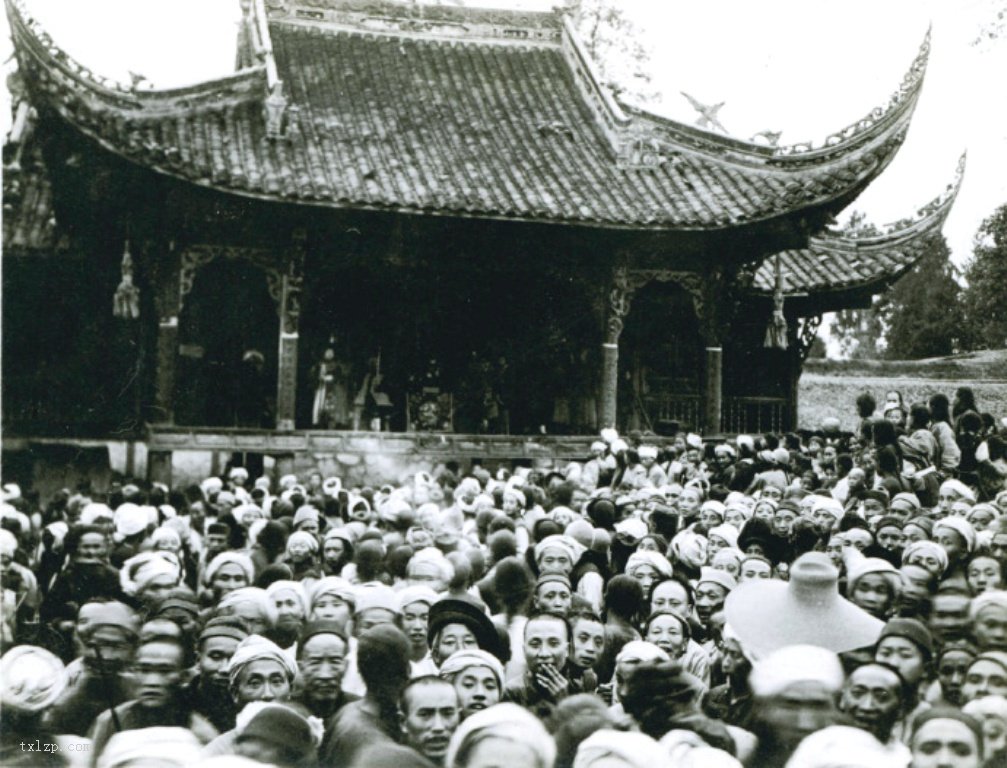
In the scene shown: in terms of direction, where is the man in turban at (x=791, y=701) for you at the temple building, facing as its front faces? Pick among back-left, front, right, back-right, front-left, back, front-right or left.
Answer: front

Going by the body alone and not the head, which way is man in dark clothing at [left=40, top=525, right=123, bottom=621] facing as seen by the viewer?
toward the camera

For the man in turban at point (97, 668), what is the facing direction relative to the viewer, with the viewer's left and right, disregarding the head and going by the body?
facing the viewer and to the right of the viewer

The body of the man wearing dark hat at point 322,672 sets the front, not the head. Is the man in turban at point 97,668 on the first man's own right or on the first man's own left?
on the first man's own right

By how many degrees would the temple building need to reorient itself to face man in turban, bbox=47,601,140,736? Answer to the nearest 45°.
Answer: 0° — it already faces them

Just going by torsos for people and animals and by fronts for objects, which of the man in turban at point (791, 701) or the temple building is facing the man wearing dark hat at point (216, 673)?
the temple building

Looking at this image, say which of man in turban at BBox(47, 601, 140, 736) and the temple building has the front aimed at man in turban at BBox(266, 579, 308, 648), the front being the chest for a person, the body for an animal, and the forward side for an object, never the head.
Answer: the temple building

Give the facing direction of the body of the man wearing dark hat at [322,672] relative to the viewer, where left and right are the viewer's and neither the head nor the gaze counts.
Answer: facing the viewer

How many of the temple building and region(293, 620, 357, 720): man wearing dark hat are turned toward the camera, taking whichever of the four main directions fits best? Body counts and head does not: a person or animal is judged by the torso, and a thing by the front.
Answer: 2

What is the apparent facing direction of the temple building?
toward the camera

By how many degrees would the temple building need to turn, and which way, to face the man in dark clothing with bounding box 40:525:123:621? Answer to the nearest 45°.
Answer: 0° — it already faces them

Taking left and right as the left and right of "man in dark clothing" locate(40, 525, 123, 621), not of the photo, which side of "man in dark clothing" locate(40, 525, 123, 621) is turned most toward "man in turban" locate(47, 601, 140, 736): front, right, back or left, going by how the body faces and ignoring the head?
front

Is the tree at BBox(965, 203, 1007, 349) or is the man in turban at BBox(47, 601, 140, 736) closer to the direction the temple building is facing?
the man in turban

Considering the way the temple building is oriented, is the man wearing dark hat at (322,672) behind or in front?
in front
